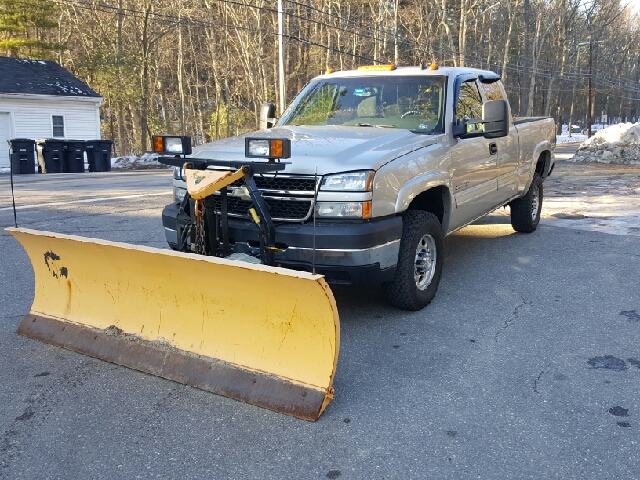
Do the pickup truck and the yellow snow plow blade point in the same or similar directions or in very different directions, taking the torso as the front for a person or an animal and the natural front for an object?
same or similar directions

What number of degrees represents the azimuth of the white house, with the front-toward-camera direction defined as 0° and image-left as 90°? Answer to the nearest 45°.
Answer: approximately 0°

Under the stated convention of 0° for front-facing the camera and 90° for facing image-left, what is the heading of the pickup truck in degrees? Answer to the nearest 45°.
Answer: approximately 45°

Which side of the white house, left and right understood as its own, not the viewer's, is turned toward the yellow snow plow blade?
front

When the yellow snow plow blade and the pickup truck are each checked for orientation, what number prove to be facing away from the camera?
0

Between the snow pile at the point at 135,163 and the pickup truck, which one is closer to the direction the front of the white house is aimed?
the pickup truck

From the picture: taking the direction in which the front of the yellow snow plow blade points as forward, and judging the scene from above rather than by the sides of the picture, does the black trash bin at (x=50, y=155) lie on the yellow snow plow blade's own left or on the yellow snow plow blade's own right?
on the yellow snow plow blade's own right

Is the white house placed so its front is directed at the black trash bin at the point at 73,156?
yes

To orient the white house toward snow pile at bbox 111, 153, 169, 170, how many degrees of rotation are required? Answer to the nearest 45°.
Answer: approximately 45° to its left

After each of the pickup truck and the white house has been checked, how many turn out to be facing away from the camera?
0

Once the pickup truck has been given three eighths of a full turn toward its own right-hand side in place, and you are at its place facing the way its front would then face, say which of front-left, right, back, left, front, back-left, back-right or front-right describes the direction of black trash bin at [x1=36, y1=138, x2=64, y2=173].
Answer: front-left

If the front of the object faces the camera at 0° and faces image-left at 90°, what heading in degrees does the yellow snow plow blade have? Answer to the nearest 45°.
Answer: approximately 45°

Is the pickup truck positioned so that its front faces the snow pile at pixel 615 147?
no

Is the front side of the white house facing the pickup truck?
yes
